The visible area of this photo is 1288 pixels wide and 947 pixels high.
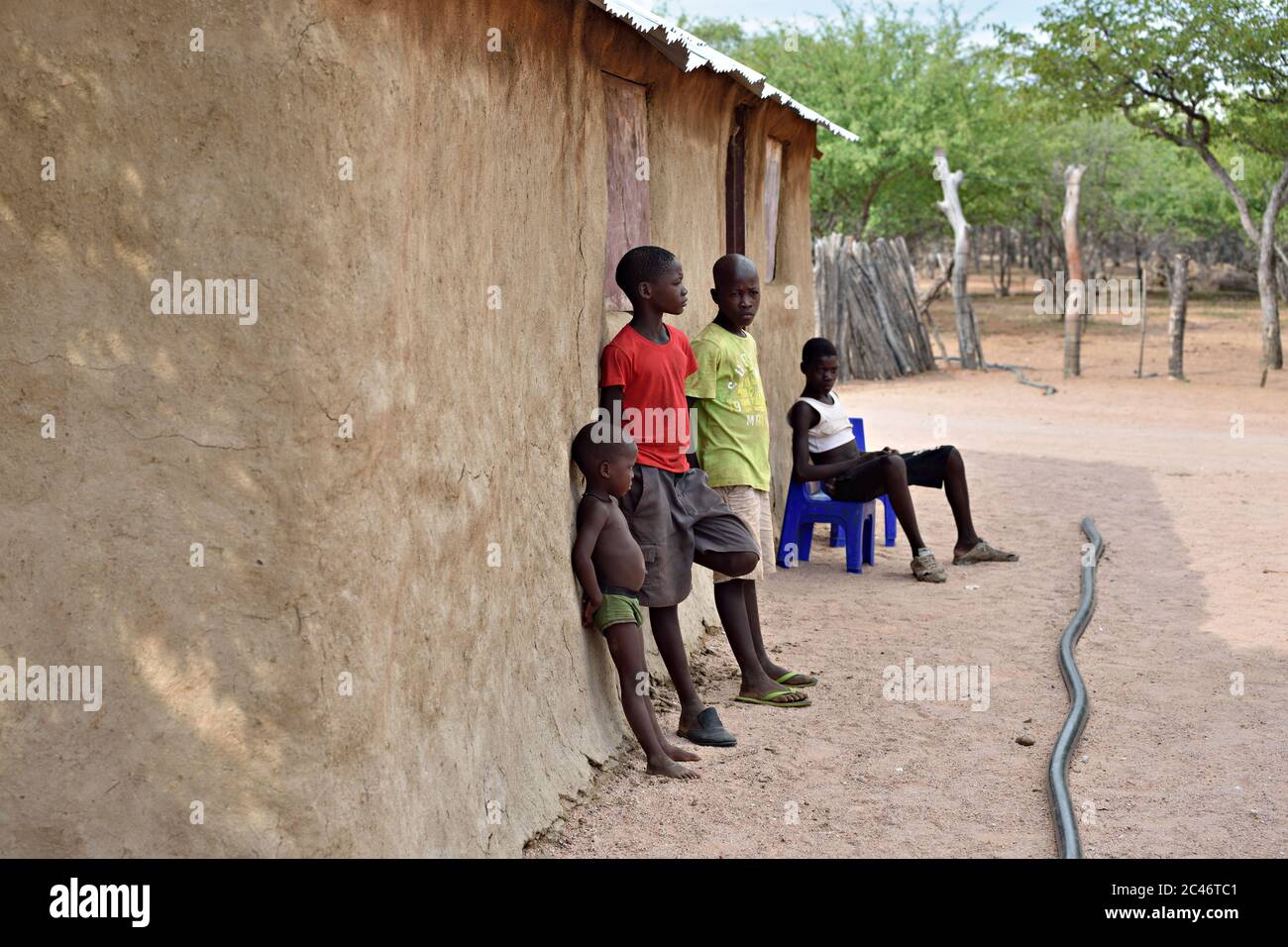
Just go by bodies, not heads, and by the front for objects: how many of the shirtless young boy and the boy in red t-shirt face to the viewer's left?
0

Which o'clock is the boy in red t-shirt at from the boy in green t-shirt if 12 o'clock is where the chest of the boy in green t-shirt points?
The boy in red t-shirt is roughly at 2 o'clock from the boy in green t-shirt.

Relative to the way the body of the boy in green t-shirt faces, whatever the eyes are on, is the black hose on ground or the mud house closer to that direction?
the black hose on ground

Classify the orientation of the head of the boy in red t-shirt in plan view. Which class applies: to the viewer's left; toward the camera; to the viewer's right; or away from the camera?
to the viewer's right

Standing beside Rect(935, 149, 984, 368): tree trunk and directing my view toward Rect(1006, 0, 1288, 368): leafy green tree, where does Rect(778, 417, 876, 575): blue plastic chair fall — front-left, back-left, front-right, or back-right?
back-right

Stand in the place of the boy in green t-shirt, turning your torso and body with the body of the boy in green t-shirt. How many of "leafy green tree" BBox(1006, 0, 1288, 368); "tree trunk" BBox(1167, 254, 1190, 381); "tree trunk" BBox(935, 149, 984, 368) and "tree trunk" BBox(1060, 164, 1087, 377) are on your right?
0

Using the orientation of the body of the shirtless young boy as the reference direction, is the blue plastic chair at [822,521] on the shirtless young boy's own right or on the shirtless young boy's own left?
on the shirtless young boy's own left

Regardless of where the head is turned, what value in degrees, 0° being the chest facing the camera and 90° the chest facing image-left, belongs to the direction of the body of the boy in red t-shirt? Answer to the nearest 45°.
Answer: approximately 315°

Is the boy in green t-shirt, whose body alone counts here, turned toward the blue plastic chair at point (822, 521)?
no

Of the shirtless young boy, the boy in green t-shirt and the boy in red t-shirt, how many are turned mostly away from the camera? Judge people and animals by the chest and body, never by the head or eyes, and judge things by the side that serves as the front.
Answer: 0

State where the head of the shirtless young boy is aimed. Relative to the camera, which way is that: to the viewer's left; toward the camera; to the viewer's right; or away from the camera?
to the viewer's right

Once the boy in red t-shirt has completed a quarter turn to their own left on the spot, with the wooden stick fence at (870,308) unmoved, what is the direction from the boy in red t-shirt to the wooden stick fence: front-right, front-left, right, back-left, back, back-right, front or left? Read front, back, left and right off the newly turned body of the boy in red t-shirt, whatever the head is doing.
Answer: front-left

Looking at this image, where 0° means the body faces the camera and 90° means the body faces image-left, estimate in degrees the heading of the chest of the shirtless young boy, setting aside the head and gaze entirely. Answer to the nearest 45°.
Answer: approximately 270°

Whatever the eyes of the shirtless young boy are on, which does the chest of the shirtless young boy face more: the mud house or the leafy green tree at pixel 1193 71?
the leafy green tree

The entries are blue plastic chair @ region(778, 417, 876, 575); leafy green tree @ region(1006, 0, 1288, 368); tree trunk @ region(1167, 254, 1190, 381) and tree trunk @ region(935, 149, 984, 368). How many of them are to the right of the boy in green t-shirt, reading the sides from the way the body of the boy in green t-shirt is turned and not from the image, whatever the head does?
0

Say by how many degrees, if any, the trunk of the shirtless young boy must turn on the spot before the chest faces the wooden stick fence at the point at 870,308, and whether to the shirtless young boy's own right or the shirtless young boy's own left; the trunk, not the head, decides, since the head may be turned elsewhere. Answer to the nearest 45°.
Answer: approximately 90° to the shirtless young boy's own left

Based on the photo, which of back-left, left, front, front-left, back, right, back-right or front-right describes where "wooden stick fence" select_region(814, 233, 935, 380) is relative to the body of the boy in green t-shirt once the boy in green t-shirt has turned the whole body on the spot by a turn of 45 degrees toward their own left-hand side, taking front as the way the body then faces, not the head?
left
